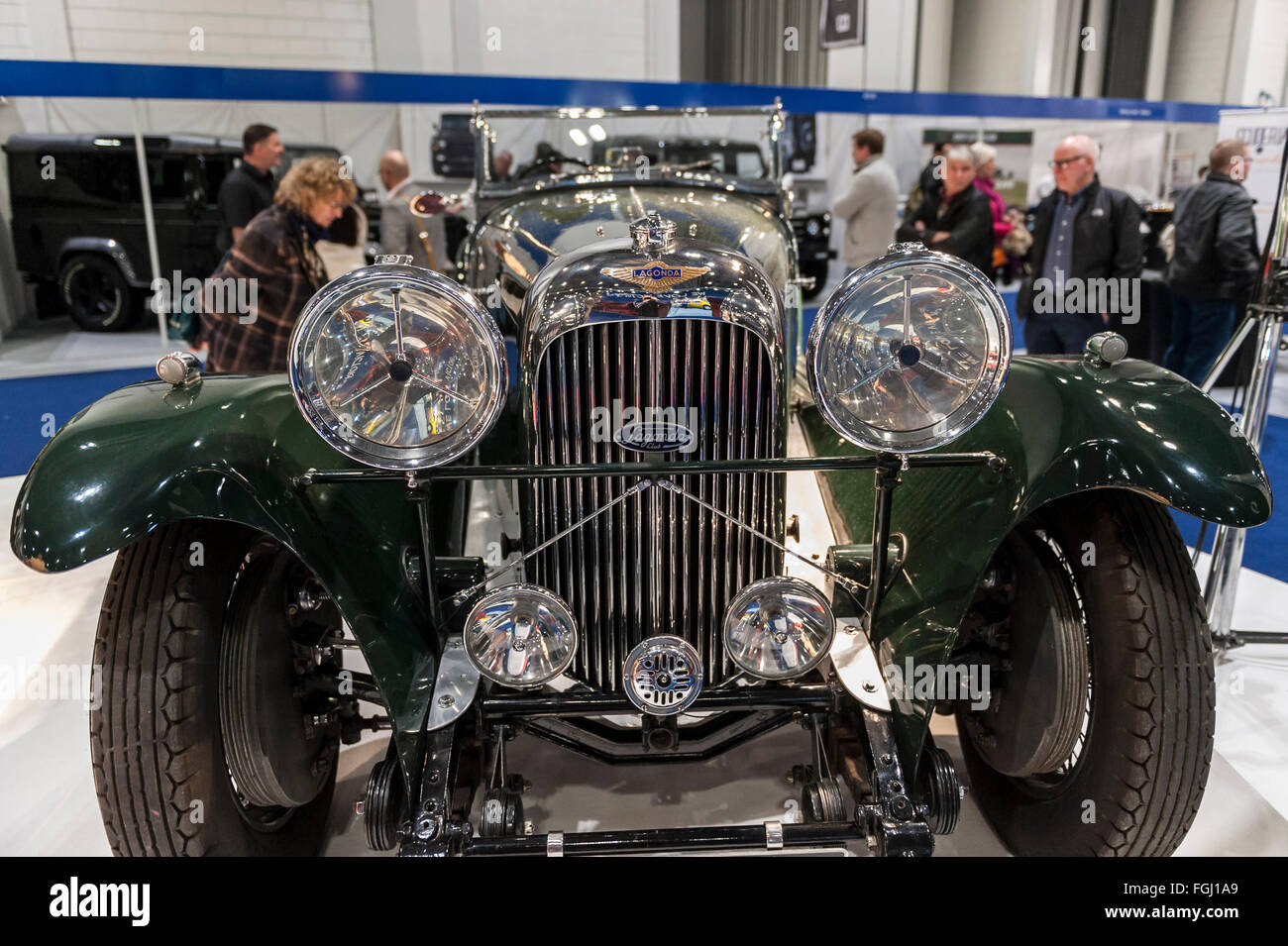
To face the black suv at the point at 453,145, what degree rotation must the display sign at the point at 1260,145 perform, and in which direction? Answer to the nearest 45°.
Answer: approximately 90° to its right

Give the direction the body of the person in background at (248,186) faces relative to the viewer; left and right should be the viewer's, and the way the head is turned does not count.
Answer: facing to the right of the viewer

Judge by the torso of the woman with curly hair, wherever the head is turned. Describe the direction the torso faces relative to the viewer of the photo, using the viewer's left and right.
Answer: facing to the right of the viewer

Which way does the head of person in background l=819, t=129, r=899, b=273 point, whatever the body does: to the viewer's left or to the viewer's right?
to the viewer's left

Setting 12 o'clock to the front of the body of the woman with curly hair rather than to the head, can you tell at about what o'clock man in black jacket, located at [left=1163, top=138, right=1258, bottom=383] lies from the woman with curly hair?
The man in black jacket is roughly at 12 o'clock from the woman with curly hair.

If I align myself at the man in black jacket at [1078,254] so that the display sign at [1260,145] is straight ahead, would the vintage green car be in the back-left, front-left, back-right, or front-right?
back-right
